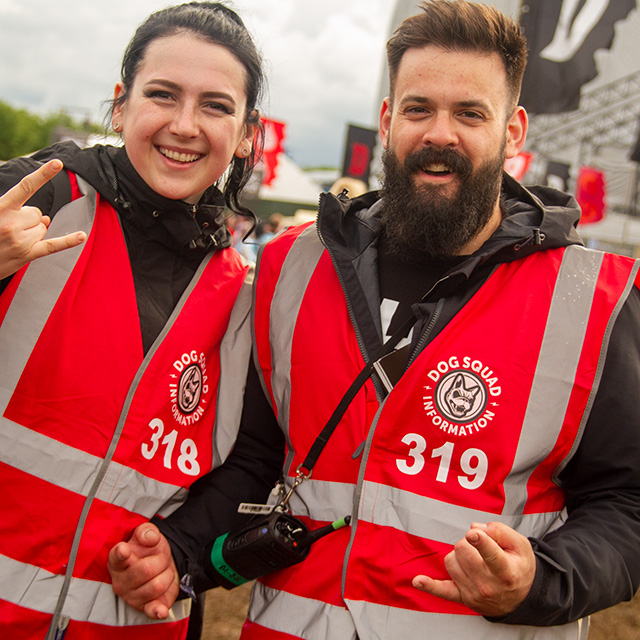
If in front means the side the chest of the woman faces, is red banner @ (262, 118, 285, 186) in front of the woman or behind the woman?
behind

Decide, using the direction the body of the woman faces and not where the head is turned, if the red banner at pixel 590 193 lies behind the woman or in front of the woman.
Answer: behind

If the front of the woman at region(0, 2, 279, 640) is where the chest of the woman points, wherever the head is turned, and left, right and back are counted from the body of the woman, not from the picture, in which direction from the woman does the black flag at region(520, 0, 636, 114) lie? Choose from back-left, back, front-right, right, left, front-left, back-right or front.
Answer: back-left

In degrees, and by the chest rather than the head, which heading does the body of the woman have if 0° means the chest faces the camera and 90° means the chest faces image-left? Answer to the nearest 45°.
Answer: approximately 0°

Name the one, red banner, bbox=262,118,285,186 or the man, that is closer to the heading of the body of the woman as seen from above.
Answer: the man

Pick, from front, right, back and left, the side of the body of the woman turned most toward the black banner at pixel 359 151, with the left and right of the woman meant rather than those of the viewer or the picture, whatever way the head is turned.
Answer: back

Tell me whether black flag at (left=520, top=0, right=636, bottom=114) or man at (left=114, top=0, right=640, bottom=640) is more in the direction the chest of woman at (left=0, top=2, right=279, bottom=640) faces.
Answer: the man
